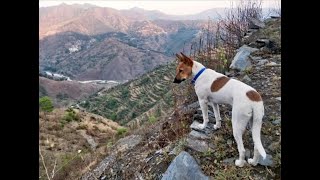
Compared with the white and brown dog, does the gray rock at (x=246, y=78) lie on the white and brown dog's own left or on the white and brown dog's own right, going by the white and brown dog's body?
on the white and brown dog's own right

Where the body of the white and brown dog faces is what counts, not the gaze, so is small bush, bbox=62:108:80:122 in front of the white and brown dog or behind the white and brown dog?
in front

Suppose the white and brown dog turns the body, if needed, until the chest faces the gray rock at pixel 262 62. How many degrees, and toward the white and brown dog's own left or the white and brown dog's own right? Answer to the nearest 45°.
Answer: approximately 45° to the white and brown dog's own right

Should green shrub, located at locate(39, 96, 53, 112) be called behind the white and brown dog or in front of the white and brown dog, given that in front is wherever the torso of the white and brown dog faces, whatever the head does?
in front

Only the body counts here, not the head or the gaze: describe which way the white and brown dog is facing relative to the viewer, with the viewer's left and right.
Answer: facing away from the viewer and to the left of the viewer

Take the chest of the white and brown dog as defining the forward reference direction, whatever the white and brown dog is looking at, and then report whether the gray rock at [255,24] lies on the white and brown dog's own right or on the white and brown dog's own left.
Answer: on the white and brown dog's own right
